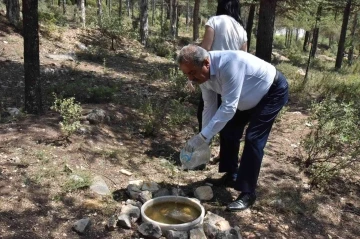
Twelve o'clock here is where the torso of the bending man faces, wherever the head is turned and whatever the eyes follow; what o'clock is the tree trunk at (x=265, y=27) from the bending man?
The tree trunk is roughly at 3 o'clock from the bending man.

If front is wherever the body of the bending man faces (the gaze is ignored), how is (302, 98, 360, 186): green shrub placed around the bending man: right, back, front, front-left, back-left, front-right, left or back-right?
back-right

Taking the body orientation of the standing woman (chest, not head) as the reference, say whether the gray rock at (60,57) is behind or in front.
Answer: in front

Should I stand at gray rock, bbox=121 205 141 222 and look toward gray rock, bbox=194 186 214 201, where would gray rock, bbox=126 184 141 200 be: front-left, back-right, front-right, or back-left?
front-left

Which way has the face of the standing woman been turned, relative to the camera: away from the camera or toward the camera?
away from the camera

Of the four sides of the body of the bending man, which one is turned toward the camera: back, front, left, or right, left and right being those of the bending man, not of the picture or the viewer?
left

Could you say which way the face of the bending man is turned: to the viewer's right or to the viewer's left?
to the viewer's left

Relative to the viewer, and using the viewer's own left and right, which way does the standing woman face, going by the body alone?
facing away from the viewer and to the left of the viewer

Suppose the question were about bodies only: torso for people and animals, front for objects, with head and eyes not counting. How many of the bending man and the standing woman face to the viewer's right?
0

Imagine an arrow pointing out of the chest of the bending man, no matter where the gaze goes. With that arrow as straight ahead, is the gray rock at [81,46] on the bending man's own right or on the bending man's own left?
on the bending man's own right

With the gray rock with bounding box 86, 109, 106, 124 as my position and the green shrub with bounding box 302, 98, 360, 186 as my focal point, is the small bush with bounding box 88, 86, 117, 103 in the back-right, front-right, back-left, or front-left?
back-left

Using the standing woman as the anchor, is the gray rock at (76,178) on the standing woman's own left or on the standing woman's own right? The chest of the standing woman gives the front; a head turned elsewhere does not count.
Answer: on the standing woman's own left

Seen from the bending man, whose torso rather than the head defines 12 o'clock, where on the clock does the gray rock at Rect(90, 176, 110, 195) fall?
The gray rock is roughly at 12 o'clock from the bending man.
